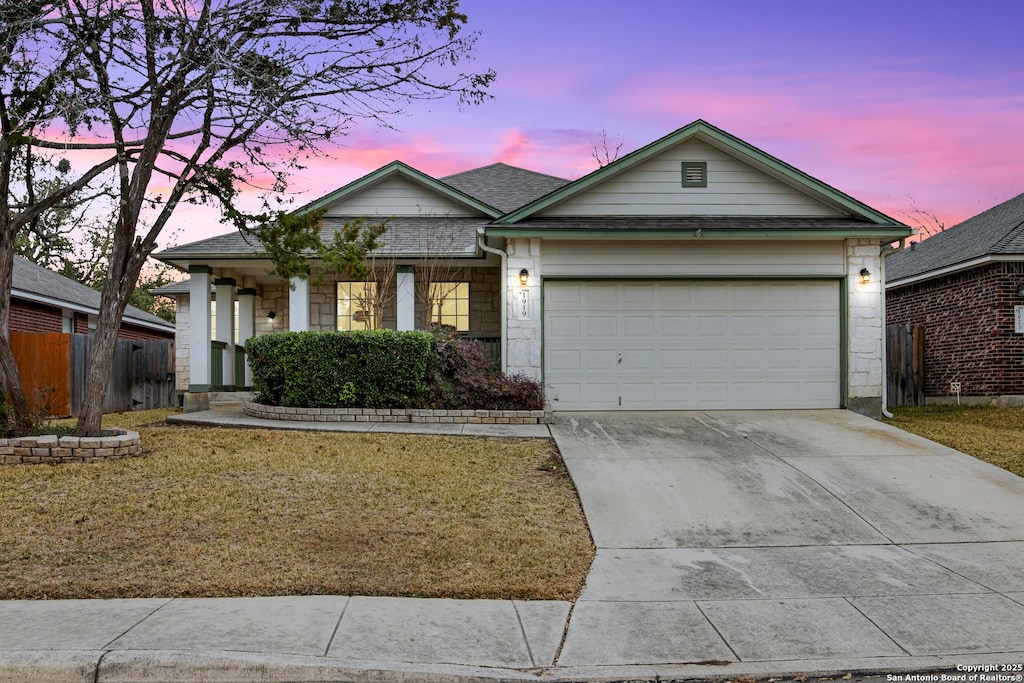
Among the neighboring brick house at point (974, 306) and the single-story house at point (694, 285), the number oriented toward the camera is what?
2

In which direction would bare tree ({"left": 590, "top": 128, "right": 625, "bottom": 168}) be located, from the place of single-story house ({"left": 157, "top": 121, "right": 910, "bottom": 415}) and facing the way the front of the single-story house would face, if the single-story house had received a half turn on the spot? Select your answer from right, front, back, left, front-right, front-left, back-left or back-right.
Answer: front

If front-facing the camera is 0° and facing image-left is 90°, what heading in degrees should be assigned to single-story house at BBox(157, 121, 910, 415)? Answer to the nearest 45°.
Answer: approximately 0°

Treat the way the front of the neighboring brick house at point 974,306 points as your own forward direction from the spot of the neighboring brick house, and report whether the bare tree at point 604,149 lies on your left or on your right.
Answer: on your right

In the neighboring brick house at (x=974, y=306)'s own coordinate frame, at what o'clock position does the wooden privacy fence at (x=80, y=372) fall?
The wooden privacy fence is roughly at 2 o'clock from the neighboring brick house.

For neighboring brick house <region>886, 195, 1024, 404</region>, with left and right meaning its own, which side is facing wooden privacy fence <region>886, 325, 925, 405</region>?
right

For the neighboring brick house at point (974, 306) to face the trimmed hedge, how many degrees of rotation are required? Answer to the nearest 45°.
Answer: approximately 45° to its right

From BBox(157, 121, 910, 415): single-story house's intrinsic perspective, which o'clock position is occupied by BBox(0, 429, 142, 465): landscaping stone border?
The landscaping stone border is roughly at 2 o'clock from the single-story house.

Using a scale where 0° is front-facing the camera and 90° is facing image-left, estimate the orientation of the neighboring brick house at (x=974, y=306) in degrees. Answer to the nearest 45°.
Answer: approximately 0°

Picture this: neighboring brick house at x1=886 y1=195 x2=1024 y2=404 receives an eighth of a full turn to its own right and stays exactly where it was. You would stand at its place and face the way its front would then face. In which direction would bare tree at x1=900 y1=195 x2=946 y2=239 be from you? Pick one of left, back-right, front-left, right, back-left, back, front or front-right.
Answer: back-right

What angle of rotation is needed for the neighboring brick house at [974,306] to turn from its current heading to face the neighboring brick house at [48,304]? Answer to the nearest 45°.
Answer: approximately 90° to its right
